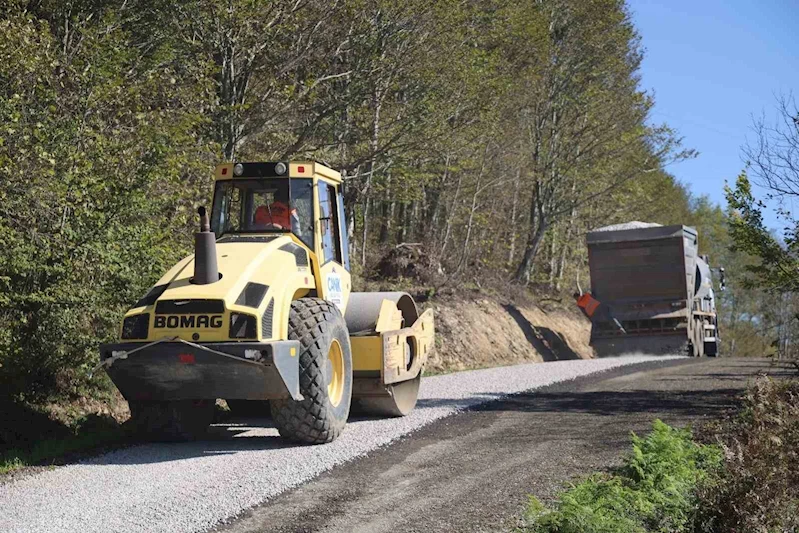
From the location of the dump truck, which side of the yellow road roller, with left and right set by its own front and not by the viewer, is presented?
front

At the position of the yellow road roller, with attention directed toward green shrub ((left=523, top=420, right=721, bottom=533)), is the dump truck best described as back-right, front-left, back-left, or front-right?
back-left

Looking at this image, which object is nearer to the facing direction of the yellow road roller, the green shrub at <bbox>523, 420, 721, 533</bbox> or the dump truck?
the dump truck

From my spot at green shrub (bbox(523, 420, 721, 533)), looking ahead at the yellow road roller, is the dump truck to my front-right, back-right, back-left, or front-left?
front-right

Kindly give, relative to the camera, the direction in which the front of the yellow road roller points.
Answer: facing away from the viewer and to the right of the viewer

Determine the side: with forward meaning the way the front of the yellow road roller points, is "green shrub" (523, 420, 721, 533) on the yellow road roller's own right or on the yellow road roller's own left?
on the yellow road roller's own right

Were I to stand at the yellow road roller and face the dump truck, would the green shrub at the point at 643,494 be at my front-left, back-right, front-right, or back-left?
back-right
